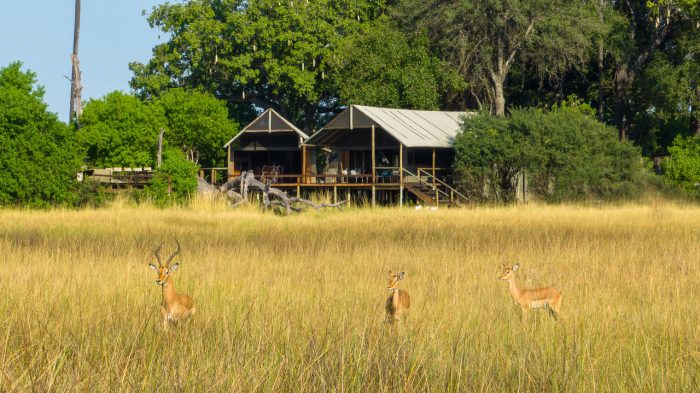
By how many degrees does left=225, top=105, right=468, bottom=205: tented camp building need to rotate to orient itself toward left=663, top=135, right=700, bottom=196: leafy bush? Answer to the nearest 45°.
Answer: approximately 135° to its left

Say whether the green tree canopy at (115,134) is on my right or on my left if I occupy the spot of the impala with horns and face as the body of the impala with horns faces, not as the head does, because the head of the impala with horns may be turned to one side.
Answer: on my right

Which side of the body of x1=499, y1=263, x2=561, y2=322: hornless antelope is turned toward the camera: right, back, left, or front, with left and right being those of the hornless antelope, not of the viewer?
left

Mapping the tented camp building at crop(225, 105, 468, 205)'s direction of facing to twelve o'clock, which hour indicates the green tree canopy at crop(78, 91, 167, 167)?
The green tree canopy is roughly at 2 o'clock from the tented camp building.

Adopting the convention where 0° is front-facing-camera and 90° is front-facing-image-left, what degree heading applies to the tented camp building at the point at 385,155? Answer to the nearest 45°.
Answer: approximately 45°

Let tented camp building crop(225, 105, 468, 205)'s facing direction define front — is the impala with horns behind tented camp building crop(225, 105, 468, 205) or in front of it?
in front

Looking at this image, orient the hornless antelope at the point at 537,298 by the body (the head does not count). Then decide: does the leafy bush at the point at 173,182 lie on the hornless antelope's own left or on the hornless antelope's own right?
on the hornless antelope's own right

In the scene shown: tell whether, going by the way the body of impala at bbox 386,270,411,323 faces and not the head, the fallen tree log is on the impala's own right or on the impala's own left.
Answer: on the impala's own right

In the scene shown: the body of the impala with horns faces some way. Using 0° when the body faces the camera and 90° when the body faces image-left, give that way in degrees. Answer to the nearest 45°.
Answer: approximately 45°
